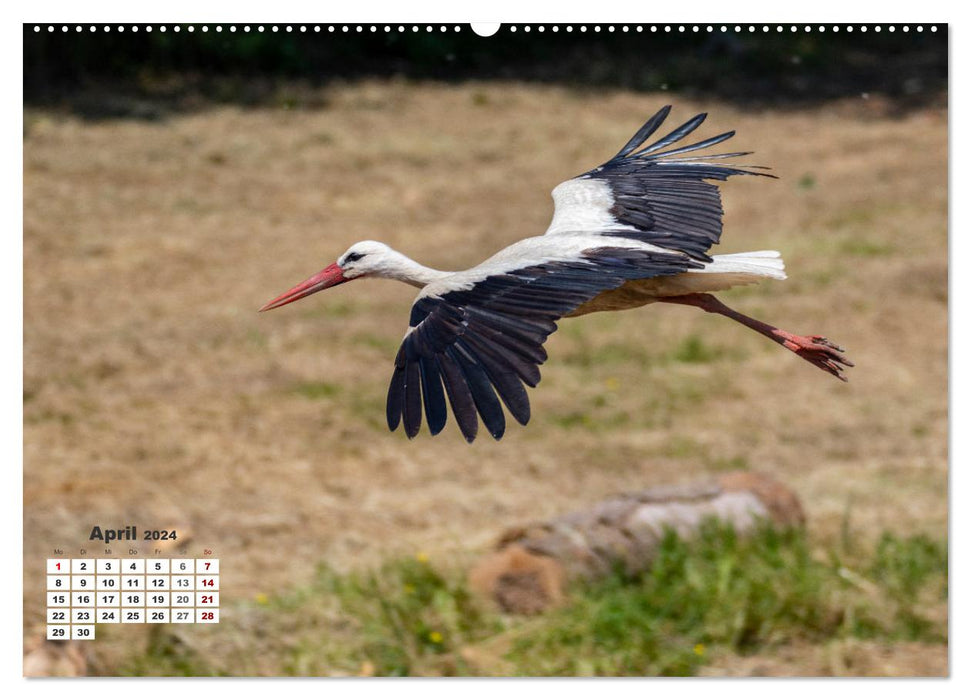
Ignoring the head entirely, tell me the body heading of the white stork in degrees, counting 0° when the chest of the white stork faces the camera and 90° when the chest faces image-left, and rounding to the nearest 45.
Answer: approximately 90°
